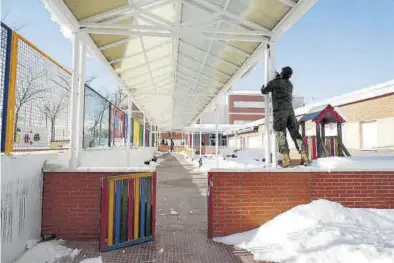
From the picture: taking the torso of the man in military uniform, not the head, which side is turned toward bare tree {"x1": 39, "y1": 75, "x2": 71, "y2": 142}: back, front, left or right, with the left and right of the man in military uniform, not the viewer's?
left

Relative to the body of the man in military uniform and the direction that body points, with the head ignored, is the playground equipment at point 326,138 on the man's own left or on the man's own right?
on the man's own right

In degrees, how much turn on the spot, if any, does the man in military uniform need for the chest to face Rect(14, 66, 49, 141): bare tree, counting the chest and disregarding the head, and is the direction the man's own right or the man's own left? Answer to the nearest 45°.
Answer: approximately 90° to the man's own left

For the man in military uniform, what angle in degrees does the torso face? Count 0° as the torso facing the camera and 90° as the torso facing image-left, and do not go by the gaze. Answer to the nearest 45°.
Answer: approximately 135°

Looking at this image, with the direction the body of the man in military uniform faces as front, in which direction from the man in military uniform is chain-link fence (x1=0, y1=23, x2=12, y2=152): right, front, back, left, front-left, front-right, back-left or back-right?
left

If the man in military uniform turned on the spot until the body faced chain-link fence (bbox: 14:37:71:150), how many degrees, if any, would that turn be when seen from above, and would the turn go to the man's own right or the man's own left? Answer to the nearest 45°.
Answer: approximately 90° to the man's own left
